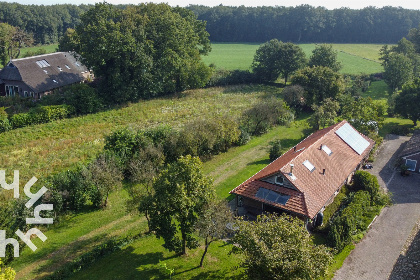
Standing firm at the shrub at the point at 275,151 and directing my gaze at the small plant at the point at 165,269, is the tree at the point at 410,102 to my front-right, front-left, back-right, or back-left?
back-left

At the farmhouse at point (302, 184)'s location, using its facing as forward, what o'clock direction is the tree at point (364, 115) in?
The tree is roughly at 5 o'clock from the farmhouse.

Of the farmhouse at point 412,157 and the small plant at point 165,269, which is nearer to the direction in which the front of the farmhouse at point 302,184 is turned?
the small plant

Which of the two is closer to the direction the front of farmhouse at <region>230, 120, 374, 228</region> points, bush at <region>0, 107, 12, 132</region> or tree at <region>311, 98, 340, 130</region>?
the bush

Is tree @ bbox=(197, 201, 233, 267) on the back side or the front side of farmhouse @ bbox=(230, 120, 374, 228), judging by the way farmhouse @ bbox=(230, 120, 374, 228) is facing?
on the front side

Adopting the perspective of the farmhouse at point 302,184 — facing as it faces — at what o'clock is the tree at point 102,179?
The tree is roughly at 1 o'clock from the farmhouse.

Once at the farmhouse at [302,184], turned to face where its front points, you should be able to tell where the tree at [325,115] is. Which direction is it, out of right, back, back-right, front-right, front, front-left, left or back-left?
back-right

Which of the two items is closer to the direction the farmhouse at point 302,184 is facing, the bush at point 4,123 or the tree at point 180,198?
the tree

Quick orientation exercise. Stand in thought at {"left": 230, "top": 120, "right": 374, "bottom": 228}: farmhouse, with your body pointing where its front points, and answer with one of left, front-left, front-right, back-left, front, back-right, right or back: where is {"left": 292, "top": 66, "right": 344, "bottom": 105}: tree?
back-right

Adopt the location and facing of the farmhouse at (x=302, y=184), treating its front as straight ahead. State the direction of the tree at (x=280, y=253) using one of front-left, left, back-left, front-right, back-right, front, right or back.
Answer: front-left

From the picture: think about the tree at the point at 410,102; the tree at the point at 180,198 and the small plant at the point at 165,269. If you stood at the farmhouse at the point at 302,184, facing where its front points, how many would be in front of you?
2

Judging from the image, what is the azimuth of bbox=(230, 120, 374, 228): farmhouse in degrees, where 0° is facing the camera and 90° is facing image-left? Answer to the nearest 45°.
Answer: approximately 45°

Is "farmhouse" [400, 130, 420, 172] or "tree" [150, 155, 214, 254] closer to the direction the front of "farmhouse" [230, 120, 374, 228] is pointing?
the tree

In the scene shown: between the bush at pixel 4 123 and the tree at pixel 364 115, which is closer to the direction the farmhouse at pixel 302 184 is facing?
the bush
